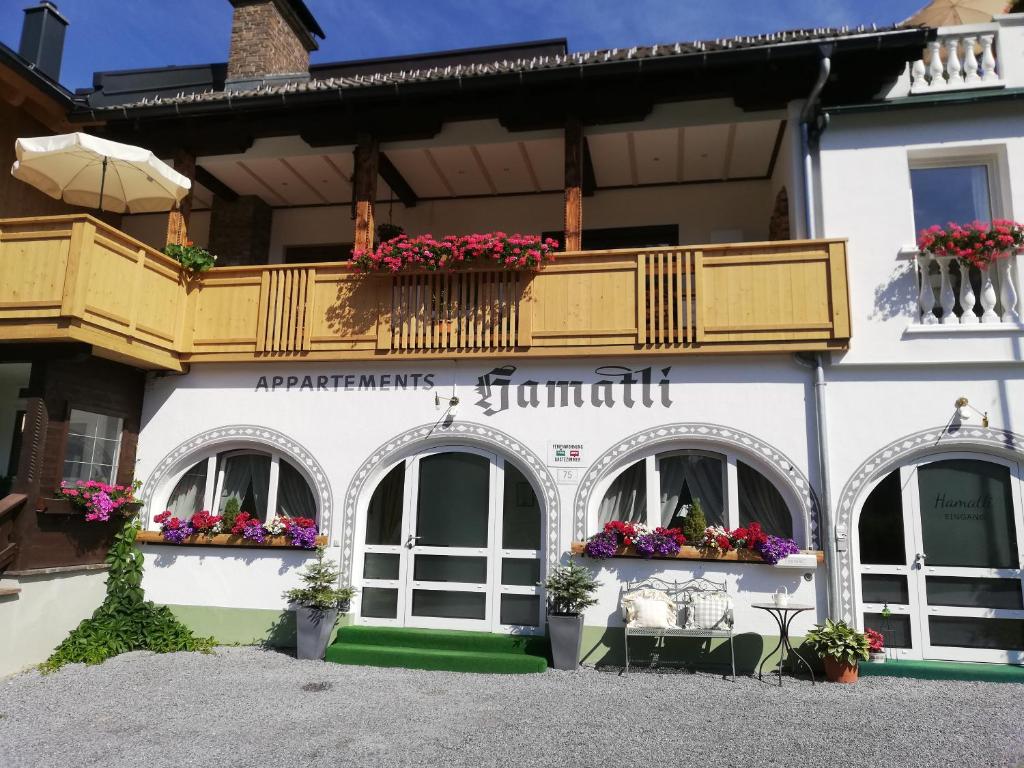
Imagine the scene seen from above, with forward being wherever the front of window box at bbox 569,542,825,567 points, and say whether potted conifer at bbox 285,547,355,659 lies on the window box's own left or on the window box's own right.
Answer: on the window box's own right

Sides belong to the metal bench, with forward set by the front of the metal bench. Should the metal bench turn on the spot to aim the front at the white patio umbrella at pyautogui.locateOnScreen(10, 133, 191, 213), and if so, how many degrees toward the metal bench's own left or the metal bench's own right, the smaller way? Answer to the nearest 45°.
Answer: approximately 90° to the metal bench's own right

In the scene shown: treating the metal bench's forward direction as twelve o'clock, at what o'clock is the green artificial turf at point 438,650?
The green artificial turf is roughly at 3 o'clock from the metal bench.

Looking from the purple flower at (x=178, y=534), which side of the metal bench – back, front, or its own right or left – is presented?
right

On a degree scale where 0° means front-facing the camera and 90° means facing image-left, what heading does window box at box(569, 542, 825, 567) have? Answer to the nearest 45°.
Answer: approximately 0°

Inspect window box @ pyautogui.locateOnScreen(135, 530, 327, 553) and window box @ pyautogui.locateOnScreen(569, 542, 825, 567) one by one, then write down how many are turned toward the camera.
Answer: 2

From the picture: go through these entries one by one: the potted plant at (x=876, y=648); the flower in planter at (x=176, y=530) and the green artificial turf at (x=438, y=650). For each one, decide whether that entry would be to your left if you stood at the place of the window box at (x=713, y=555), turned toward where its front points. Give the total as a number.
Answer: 1
